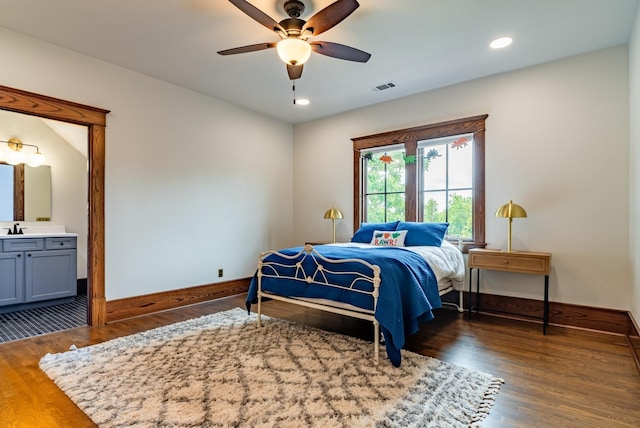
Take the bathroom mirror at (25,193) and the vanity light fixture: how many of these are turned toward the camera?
2

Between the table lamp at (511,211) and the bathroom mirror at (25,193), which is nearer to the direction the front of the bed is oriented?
the bathroom mirror

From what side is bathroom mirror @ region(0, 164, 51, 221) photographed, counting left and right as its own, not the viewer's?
front

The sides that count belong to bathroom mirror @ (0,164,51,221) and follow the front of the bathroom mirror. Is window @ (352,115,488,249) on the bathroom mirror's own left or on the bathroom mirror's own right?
on the bathroom mirror's own left

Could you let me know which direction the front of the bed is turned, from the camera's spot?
facing the viewer and to the left of the viewer

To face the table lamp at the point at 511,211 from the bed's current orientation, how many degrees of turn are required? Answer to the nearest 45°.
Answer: approximately 180°

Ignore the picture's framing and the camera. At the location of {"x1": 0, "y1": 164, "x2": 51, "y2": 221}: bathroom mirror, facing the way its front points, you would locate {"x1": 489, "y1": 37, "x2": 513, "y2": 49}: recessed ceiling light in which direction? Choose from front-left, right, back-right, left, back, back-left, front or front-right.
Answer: front-left

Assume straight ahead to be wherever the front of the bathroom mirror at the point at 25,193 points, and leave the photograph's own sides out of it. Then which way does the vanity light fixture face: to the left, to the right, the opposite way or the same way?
the same way

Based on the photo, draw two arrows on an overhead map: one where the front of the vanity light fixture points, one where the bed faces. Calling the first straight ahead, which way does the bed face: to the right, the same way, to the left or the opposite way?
to the right

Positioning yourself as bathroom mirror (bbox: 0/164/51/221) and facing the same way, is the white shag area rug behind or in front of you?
in front

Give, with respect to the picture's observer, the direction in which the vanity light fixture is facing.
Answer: facing the viewer
